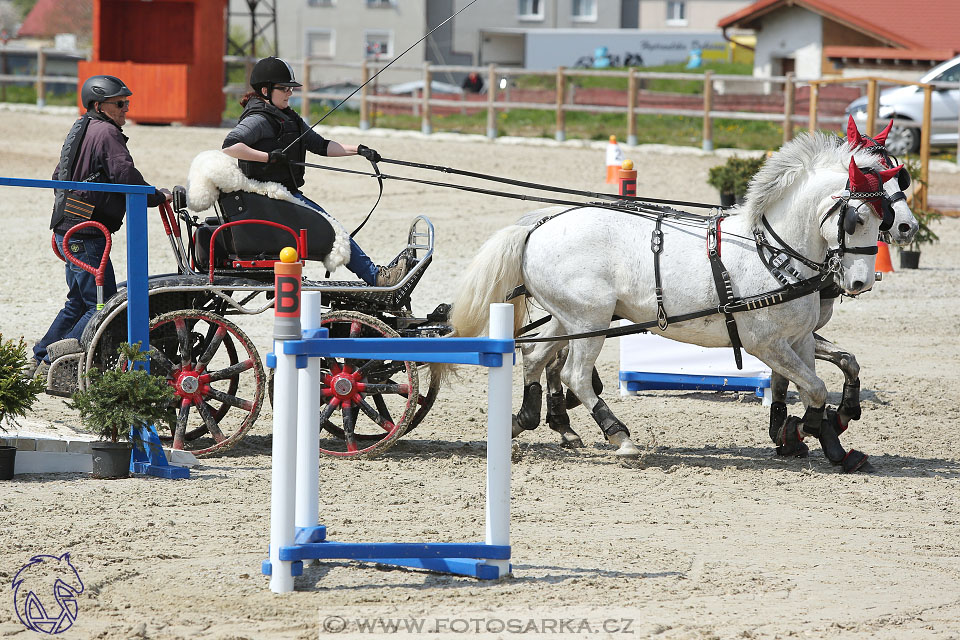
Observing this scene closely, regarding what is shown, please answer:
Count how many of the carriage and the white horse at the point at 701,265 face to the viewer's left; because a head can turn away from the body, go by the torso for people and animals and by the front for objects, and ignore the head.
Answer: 0

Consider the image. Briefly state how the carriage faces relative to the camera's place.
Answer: facing to the right of the viewer

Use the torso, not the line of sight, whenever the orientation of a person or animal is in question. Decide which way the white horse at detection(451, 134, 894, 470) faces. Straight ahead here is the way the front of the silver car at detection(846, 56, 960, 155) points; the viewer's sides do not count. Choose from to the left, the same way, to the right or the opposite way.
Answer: the opposite way

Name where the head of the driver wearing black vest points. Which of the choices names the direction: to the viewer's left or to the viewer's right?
to the viewer's right

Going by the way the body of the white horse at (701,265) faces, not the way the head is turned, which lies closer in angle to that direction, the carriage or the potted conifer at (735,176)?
the potted conifer

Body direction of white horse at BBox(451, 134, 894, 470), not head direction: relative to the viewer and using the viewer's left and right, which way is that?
facing to the right of the viewer

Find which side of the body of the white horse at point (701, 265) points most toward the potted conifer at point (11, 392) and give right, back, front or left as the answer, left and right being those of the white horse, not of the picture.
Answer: back

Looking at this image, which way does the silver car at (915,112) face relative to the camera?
to the viewer's left
